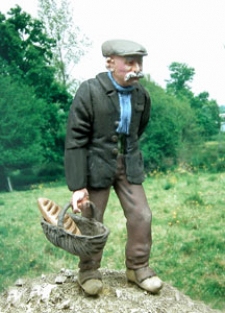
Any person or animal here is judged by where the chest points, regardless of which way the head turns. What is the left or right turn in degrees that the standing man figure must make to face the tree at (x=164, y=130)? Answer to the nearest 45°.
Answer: approximately 135° to its left

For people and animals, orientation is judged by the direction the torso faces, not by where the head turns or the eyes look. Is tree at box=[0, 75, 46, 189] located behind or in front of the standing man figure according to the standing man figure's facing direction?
behind

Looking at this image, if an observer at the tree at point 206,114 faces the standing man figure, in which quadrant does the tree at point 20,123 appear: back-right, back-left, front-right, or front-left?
front-right

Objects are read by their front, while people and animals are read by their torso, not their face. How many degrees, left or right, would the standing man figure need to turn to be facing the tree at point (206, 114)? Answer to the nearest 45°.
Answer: approximately 135° to its left

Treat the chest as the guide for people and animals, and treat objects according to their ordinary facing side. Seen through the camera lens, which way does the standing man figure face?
facing the viewer and to the right of the viewer

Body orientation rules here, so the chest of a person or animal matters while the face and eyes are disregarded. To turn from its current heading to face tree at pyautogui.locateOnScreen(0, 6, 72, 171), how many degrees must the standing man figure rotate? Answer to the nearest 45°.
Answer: approximately 135° to its left

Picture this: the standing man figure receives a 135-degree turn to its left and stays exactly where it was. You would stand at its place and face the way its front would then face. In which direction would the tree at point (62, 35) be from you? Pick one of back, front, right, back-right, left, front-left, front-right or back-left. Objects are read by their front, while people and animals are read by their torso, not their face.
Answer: front

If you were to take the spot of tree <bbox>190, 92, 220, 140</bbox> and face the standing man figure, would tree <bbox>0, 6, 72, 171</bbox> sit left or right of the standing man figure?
right

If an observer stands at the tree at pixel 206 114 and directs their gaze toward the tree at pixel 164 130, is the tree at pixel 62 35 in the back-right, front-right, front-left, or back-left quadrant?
front-right
